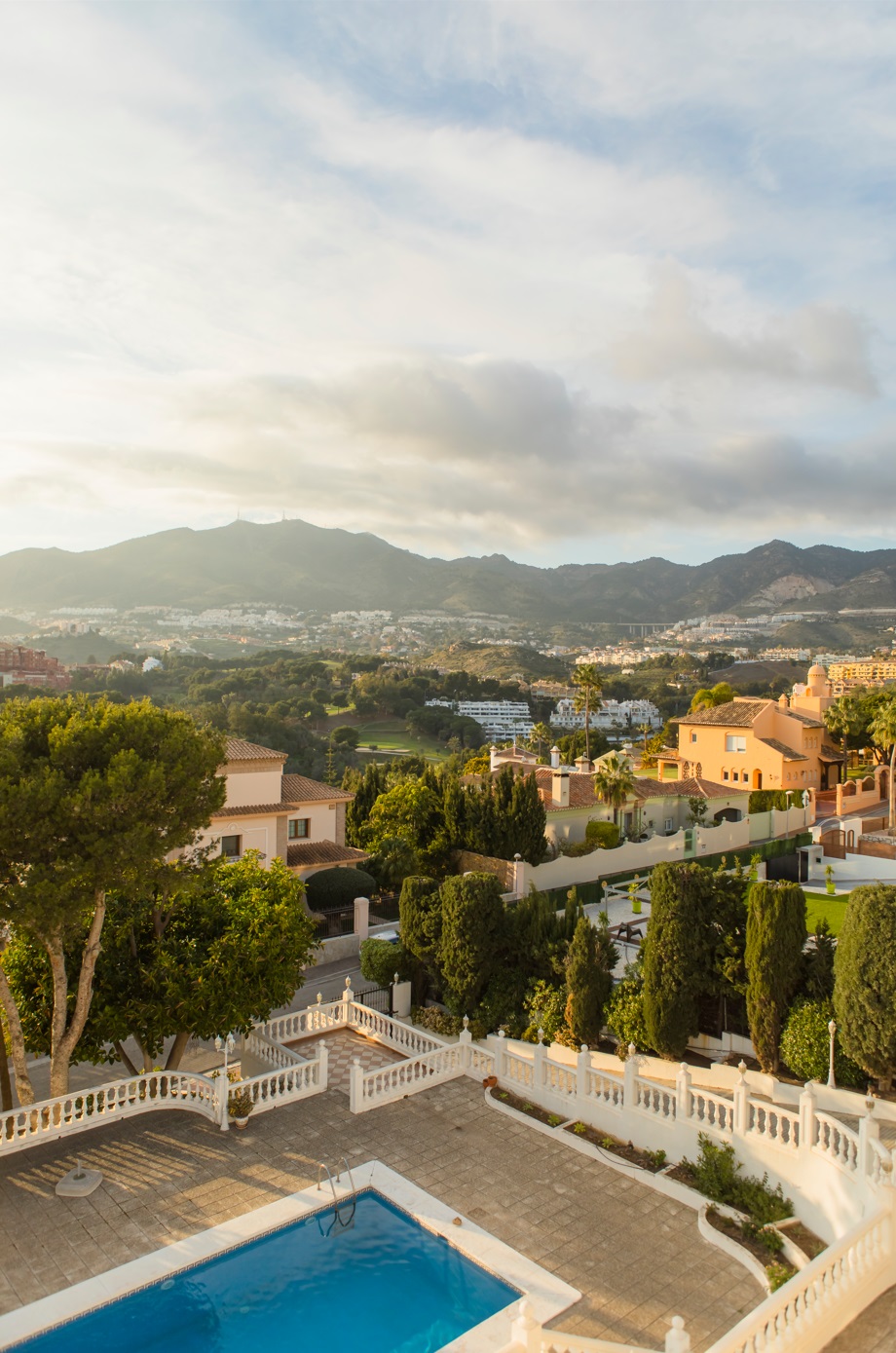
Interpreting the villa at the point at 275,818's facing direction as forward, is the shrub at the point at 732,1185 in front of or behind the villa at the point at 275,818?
in front

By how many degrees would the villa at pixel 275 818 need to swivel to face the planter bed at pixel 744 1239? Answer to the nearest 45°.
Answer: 0° — it already faces it

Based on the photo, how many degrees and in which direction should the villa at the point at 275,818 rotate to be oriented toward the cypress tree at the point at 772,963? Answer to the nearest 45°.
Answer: approximately 45° to its left

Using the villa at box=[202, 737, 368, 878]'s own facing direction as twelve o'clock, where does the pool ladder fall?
The pool ladder is roughly at 12 o'clock from the villa.

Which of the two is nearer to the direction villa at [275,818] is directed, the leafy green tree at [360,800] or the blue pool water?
the blue pool water

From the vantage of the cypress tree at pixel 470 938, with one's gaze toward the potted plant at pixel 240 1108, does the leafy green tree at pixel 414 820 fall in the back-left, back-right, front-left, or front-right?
back-right

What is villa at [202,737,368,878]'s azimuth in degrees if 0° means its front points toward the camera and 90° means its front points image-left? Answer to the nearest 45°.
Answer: approximately 0°

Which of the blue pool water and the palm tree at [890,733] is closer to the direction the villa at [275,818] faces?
the blue pool water

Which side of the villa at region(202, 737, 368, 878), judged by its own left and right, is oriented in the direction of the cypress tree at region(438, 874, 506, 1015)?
front

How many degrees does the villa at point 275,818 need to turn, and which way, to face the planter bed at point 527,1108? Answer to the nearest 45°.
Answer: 0° — it already faces it

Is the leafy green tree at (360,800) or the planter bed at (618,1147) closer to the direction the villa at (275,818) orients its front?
the planter bed
